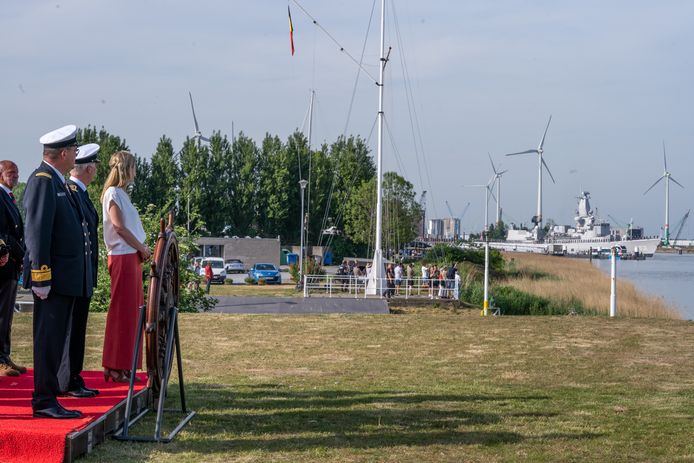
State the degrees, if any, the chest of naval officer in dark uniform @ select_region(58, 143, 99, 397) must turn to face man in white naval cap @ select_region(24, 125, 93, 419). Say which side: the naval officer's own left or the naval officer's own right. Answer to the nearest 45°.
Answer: approximately 90° to the naval officer's own right

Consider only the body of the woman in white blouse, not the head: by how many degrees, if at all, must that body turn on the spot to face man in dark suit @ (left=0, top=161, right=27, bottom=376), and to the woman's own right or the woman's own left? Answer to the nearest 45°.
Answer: approximately 135° to the woman's own left

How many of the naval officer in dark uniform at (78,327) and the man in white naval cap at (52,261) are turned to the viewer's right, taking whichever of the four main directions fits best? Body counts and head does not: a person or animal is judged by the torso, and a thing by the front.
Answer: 2

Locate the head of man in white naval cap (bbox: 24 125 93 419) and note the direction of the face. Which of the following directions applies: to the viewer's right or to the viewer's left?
to the viewer's right

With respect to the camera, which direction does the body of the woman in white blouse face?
to the viewer's right

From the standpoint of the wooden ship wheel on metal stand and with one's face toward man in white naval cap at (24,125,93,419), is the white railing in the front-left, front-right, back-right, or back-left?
back-right

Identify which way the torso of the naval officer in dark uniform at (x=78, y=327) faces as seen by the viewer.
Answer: to the viewer's right

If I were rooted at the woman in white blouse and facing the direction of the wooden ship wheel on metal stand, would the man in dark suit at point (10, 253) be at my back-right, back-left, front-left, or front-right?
back-right

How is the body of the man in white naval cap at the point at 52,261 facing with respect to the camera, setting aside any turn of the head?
to the viewer's right
